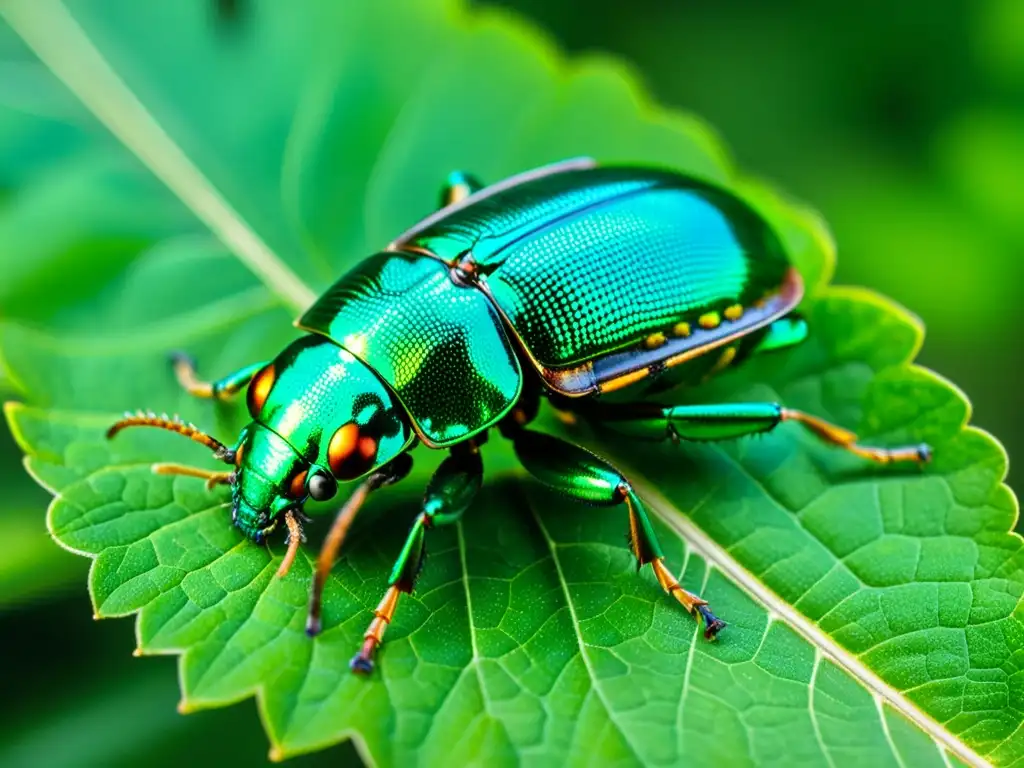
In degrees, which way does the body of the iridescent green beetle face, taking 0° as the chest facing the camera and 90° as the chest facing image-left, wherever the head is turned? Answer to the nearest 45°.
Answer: approximately 45°
